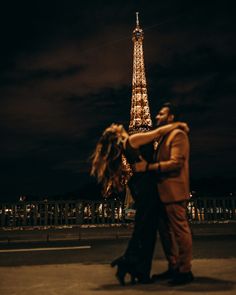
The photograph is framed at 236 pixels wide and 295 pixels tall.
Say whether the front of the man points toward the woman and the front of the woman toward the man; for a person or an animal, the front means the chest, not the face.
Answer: yes

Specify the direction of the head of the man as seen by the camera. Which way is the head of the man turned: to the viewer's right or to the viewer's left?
to the viewer's left

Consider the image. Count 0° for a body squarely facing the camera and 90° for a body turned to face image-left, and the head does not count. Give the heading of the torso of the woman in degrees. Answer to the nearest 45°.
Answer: approximately 270°

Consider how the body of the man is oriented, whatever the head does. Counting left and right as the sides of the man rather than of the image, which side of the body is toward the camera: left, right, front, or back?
left

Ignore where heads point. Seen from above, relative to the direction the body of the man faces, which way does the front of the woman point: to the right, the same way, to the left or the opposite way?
the opposite way

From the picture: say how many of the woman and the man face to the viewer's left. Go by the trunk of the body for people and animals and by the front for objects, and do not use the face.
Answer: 1

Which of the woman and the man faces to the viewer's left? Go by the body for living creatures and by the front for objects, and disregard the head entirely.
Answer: the man
